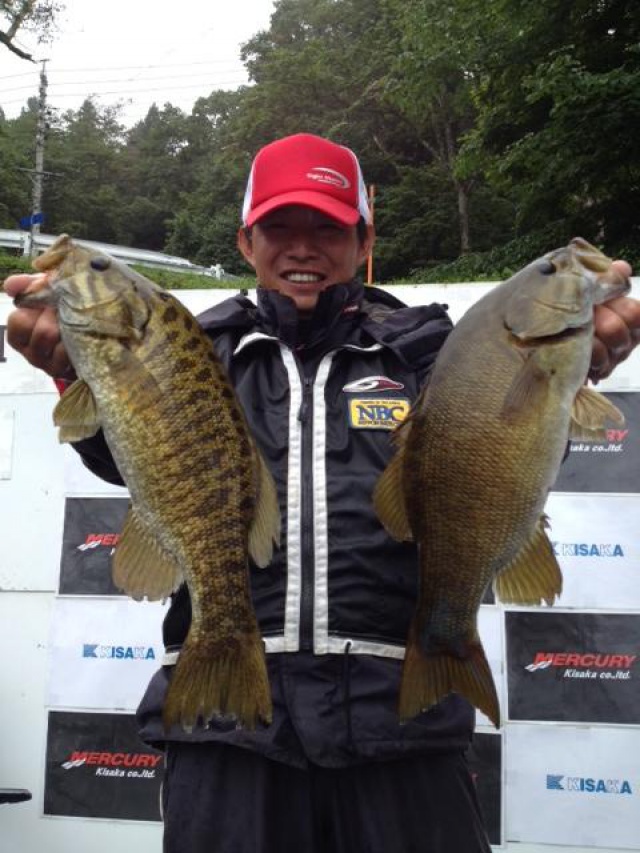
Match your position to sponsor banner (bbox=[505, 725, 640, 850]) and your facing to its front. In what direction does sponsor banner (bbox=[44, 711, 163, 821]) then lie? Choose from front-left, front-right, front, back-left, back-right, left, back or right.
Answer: right

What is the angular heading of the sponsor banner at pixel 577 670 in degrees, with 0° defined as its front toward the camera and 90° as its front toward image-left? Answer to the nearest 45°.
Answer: approximately 0°

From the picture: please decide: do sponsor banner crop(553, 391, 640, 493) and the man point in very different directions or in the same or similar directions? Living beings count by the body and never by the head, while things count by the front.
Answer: same or similar directions

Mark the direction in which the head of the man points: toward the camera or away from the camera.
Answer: toward the camera

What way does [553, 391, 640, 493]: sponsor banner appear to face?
toward the camera

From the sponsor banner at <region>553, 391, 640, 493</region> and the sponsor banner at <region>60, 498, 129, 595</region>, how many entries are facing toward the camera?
2

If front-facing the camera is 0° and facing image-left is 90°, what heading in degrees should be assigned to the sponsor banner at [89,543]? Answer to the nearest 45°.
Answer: approximately 0°

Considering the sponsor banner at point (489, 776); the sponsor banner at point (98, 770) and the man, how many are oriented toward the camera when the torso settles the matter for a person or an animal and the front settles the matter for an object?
3

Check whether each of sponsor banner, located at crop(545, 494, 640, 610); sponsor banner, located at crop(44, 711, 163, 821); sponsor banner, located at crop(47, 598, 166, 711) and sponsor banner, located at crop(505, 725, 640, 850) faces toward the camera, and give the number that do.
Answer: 4

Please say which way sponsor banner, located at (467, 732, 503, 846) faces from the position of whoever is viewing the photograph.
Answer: facing the viewer

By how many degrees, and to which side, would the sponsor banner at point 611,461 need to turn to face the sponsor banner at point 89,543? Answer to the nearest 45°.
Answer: approximately 90° to its right

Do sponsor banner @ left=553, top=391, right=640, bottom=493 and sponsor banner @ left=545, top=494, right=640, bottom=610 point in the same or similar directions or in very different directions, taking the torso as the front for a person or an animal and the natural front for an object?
same or similar directions

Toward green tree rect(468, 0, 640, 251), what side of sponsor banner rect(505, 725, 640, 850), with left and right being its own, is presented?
back

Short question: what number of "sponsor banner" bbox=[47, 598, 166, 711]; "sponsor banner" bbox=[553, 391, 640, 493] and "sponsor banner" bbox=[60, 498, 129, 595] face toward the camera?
3

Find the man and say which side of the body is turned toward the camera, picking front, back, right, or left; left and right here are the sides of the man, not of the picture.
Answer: front

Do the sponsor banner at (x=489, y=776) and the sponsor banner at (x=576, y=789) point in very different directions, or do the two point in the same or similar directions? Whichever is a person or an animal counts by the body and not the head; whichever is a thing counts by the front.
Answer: same or similar directions

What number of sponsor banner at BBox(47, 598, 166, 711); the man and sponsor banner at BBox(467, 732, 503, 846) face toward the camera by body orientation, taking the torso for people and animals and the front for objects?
3
